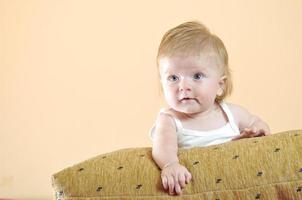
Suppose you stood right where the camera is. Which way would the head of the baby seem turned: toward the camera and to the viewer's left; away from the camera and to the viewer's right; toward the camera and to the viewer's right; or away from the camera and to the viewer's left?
toward the camera and to the viewer's left

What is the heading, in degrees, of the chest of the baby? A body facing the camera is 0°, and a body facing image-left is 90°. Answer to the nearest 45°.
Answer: approximately 0°
